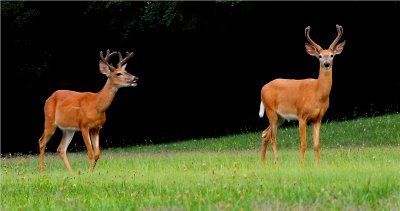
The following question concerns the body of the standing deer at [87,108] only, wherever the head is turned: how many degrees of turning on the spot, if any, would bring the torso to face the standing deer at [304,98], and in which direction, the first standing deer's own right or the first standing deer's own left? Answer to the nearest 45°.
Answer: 0° — it already faces it

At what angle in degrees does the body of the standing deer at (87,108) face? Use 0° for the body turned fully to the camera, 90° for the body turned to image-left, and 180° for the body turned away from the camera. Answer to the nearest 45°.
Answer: approximately 270°
